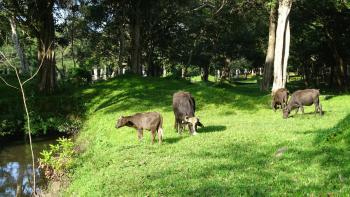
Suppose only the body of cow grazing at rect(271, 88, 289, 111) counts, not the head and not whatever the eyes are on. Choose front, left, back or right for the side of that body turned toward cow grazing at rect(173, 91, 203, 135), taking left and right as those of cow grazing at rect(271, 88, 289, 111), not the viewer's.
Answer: front

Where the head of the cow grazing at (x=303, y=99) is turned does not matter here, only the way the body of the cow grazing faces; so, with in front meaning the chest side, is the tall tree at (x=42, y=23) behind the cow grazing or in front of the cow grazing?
in front

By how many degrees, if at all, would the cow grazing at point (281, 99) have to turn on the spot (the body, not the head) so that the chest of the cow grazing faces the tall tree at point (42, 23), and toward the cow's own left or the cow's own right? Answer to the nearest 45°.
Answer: approximately 45° to the cow's own right

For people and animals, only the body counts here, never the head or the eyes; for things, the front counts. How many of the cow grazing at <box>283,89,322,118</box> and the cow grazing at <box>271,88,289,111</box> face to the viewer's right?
0

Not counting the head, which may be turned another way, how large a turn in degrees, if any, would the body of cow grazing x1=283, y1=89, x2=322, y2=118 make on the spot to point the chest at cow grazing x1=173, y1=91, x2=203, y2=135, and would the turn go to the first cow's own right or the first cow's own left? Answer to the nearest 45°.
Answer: approximately 45° to the first cow's own left

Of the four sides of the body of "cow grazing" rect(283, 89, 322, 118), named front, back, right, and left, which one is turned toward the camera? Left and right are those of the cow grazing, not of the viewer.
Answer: left

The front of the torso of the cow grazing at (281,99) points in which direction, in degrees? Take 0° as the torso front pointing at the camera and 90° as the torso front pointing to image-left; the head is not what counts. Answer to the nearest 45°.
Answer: approximately 45°
